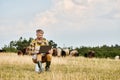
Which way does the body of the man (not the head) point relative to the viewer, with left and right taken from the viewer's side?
facing the viewer and to the right of the viewer
